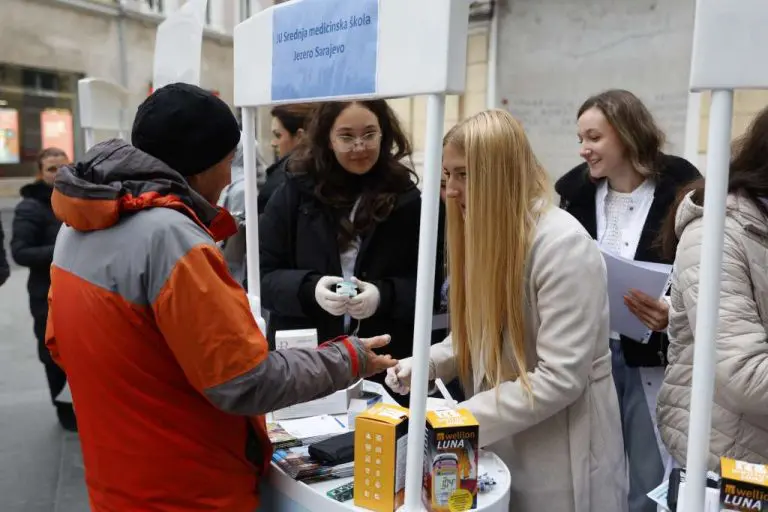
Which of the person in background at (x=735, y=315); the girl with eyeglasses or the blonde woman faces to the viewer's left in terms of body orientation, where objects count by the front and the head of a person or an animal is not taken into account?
the blonde woman

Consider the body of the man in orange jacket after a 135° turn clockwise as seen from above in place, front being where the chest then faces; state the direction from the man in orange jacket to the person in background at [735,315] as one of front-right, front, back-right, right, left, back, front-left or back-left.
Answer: left

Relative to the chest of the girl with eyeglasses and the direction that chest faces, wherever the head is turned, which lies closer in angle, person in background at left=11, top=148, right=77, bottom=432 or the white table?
the white table

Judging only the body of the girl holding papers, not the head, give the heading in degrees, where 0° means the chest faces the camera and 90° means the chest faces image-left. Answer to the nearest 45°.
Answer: approximately 45°

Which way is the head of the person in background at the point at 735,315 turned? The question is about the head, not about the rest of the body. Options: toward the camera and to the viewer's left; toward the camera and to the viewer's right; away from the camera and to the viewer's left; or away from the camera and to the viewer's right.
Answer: away from the camera and to the viewer's left

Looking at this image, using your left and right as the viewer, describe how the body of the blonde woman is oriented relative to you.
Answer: facing to the left of the viewer

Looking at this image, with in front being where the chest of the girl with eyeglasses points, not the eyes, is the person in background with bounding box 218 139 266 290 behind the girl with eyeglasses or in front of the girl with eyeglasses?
behind

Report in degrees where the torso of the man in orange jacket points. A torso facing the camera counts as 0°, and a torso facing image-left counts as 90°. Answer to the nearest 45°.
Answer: approximately 225°

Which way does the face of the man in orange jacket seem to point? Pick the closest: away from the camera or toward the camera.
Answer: away from the camera

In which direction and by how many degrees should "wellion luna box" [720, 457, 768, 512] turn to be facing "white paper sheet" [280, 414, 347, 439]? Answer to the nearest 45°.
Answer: approximately 90° to its right

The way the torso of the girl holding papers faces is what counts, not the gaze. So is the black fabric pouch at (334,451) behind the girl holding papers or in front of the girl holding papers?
in front

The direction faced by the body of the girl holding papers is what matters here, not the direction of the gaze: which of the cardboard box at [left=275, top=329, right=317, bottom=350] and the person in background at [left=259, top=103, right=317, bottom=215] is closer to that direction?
the cardboard box

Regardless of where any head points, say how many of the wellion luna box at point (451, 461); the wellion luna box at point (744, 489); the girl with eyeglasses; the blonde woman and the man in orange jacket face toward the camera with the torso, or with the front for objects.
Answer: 3

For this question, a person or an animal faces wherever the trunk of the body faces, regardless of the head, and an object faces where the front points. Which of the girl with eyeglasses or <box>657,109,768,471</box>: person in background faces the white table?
the girl with eyeglasses

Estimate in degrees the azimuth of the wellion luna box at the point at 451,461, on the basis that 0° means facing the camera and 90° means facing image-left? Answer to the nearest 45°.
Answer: approximately 0°

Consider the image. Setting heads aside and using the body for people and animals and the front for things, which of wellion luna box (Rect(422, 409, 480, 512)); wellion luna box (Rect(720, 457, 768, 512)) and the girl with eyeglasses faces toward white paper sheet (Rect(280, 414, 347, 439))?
the girl with eyeglasses

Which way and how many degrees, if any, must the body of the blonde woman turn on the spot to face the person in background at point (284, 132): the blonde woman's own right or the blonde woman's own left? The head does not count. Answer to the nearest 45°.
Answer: approximately 45° to the blonde woman's own right
